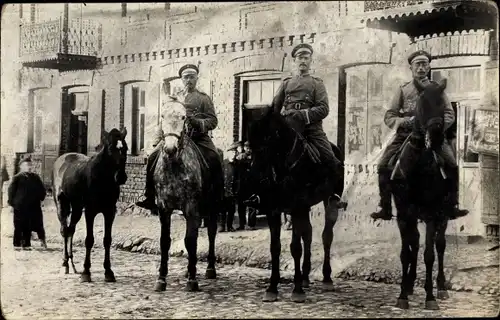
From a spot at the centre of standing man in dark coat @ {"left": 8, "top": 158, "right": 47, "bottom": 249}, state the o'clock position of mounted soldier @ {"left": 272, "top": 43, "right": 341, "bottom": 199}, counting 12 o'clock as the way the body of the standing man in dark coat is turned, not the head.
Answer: The mounted soldier is roughly at 10 o'clock from the standing man in dark coat.

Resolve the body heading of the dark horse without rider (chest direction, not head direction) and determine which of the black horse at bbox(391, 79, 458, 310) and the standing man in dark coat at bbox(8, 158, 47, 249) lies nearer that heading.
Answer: the black horse

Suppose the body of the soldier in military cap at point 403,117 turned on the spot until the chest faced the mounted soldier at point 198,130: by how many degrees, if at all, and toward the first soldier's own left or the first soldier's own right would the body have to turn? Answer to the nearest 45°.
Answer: approximately 90° to the first soldier's own right

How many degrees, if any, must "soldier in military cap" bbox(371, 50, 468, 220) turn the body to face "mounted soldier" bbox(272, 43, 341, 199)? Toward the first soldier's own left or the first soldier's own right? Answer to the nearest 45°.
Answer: approximately 90° to the first soldier's own right

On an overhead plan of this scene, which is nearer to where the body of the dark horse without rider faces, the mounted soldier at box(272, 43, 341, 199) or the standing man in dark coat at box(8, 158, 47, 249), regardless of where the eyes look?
the mounted soldier
